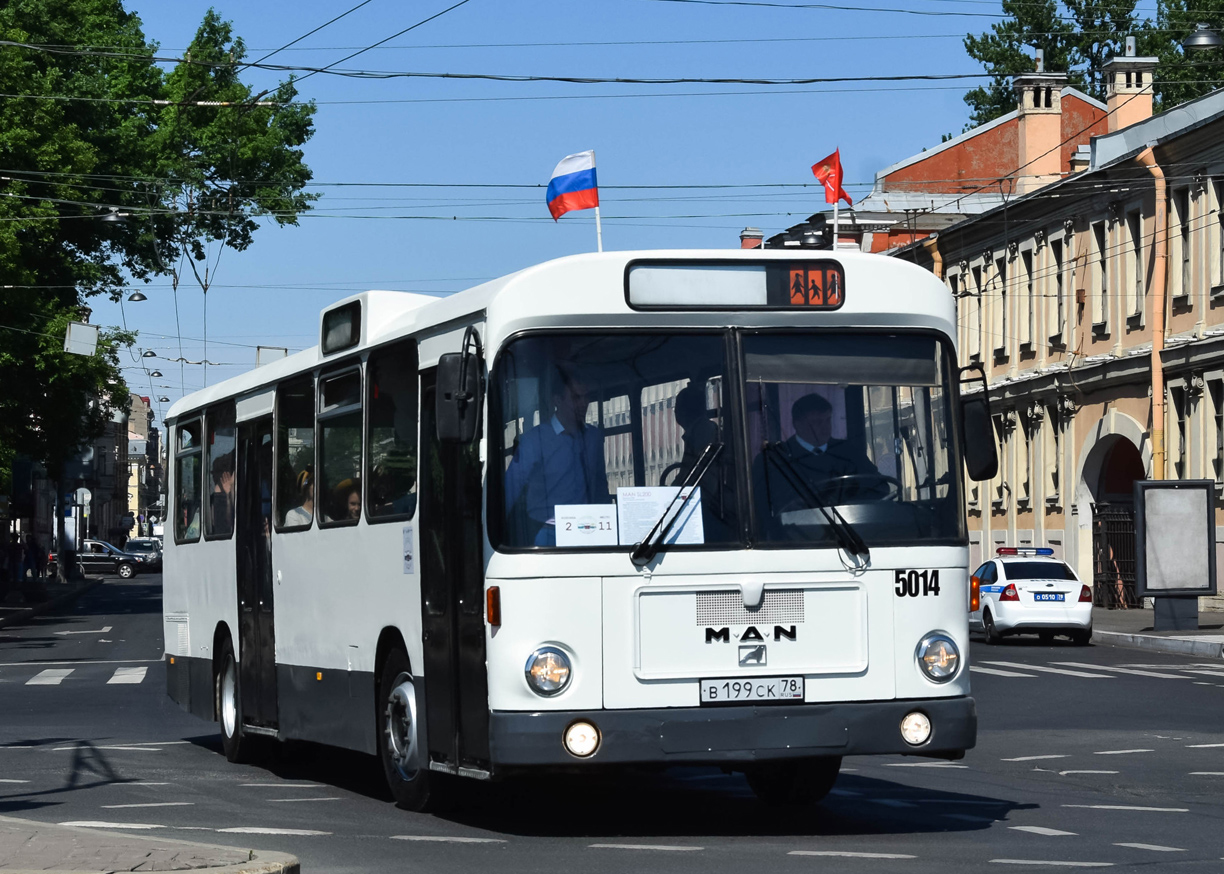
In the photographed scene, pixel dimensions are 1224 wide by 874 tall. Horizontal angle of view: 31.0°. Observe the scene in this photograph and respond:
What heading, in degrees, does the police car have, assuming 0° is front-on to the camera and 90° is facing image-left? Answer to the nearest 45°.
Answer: approximately 135°

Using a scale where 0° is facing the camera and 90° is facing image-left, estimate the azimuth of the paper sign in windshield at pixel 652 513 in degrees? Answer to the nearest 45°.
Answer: approximately 0°

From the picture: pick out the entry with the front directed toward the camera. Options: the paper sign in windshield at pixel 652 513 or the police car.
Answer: the paper sign in windshield

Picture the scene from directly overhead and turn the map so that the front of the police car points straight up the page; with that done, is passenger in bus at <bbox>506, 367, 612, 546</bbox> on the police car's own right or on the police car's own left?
on the police car's own left

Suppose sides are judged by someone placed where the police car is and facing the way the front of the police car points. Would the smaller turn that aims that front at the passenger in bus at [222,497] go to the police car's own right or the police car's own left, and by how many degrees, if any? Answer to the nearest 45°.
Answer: approximately 135° to the police car's own left

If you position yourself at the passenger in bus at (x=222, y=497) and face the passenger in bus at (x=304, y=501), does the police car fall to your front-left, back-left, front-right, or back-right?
back-left

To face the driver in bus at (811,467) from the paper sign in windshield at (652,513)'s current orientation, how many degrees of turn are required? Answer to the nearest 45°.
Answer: approximately 90° to its left

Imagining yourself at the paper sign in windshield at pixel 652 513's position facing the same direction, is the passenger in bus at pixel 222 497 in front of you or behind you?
behind

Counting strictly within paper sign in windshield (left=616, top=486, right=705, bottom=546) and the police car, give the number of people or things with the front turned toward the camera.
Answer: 1
